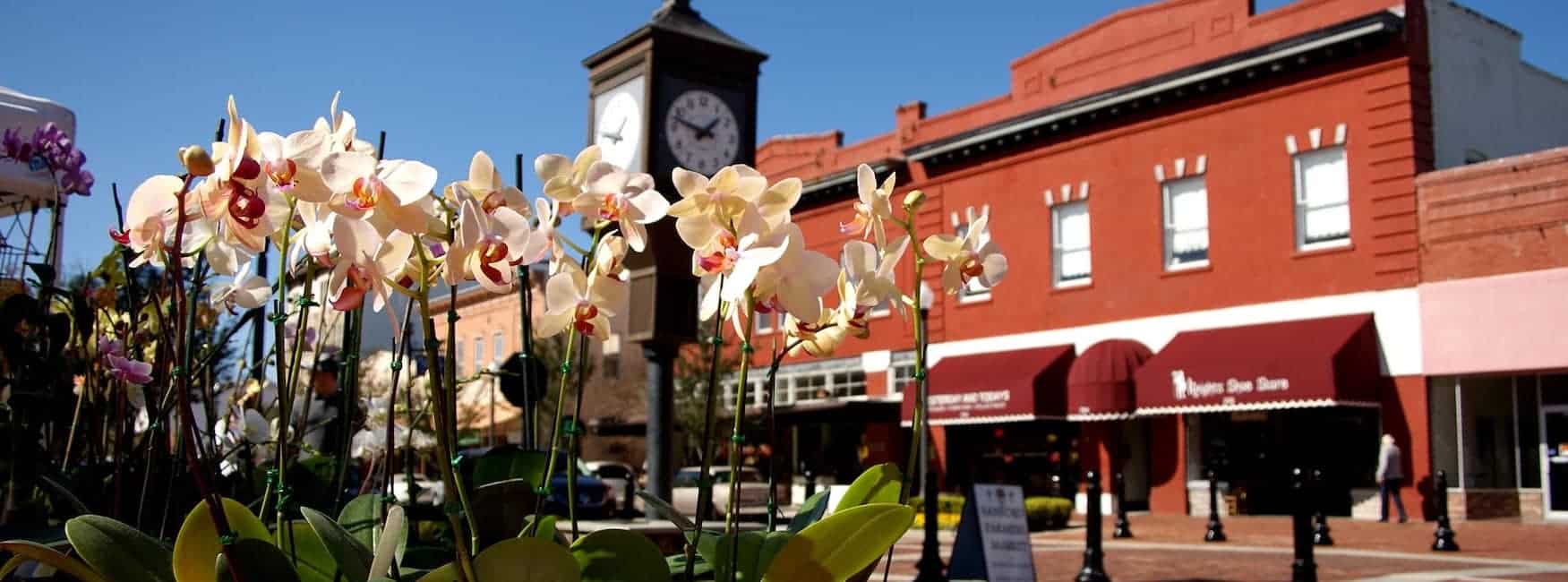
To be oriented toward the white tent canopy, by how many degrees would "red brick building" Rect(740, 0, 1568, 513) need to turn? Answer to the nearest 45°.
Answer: approximately 45° to its left

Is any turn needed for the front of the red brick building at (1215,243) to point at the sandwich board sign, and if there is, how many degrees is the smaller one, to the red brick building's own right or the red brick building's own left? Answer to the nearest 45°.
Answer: approximately 45° to the red brick building's own left

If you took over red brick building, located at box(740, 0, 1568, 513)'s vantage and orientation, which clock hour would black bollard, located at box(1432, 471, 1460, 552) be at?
The black bollard is roughly at 10 o'clock from the red brick building.

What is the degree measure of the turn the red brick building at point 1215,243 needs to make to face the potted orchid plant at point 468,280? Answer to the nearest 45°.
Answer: approximately 45° to its left

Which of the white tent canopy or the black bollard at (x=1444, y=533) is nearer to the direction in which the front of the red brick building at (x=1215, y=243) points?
the white tent canopy

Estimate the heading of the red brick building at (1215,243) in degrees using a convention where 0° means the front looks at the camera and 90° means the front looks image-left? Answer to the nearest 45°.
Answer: approximately 45°

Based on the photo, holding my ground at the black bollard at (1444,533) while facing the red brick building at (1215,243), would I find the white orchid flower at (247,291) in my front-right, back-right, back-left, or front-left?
back-left
